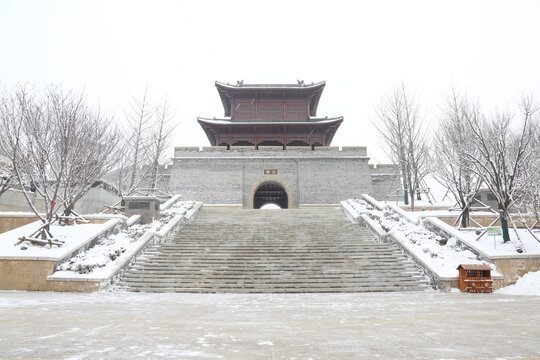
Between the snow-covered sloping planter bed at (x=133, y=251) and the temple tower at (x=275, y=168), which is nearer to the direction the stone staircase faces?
the snow-covered sloping planter bed

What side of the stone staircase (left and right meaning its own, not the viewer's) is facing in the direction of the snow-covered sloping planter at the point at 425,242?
left

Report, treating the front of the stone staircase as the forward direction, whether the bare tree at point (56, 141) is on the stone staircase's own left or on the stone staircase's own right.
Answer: on the stone staircase's own right

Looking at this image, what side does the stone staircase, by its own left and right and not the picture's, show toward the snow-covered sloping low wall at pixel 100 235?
right

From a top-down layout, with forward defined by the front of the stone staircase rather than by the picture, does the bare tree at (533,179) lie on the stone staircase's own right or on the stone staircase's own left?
on the stone staircase's own left

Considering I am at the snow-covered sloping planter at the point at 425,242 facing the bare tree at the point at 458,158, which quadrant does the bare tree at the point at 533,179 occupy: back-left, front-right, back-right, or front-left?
front-right

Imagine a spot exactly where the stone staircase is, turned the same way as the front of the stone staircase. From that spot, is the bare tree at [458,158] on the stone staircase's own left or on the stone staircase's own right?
on the stone staircase's own left

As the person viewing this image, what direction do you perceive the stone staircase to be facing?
facing the viewer

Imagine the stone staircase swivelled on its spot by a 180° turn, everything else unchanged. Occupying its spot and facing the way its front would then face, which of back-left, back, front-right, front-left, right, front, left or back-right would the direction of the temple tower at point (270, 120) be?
front

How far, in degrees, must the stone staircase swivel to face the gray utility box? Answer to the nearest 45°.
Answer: approximately 135° to its right

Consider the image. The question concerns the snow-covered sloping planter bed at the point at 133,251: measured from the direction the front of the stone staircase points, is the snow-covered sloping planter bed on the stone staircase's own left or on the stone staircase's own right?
on the stone staircase's own right

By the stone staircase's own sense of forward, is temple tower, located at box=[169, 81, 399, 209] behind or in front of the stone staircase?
behind
